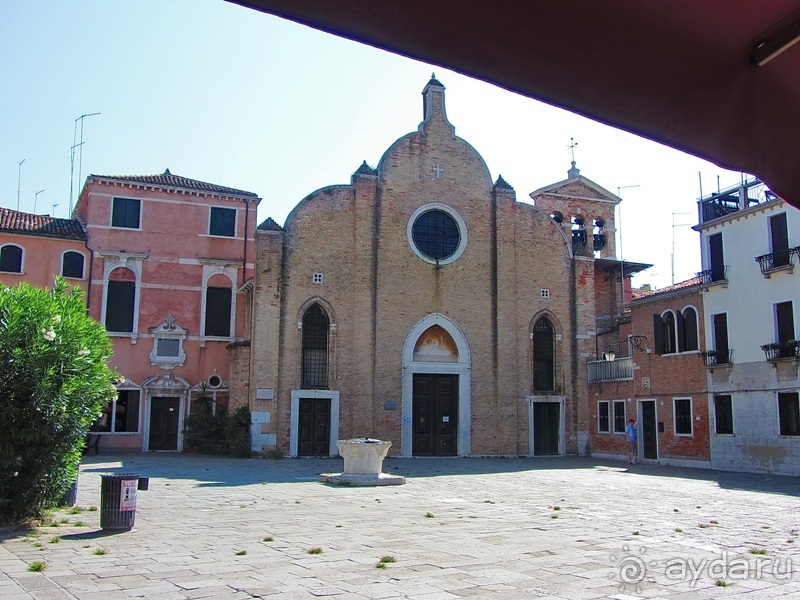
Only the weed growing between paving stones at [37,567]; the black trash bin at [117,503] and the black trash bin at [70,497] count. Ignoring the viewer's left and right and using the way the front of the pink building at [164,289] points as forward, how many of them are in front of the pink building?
3

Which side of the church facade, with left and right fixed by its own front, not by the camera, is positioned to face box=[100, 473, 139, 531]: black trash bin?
front

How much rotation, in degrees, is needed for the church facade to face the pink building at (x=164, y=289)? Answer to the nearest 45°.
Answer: approximately 90° to its right

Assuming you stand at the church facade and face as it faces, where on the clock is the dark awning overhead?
The dark awning overhead is roughly at 12 o'clock from the church facade.

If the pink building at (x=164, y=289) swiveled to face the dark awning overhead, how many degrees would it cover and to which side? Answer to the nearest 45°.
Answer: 0° — it already faces it

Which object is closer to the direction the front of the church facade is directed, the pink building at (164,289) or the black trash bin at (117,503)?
the black trash bin

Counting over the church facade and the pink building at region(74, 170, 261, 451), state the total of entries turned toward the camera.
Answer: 2

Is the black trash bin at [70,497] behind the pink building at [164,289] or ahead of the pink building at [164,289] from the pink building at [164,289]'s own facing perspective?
ahead

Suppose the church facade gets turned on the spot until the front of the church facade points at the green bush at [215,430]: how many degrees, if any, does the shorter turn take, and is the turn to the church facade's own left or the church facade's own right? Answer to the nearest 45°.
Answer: approximately 90° to the church facade's own right

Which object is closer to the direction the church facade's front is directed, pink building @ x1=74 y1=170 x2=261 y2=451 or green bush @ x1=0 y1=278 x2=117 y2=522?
the green bush

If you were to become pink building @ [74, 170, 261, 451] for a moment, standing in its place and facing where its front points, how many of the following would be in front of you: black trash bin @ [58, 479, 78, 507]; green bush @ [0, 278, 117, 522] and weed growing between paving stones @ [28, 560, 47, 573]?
3

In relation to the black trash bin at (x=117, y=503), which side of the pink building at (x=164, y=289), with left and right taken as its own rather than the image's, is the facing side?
front
